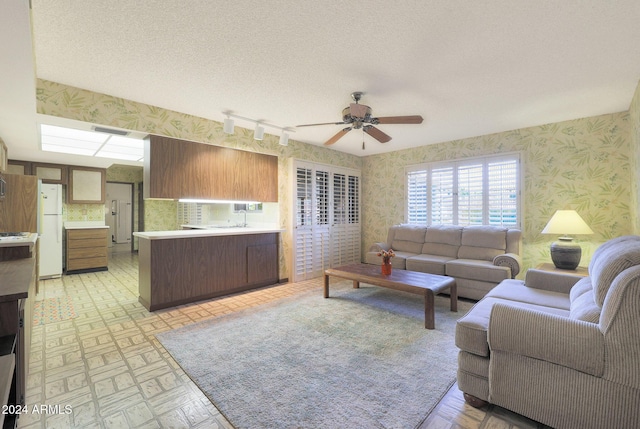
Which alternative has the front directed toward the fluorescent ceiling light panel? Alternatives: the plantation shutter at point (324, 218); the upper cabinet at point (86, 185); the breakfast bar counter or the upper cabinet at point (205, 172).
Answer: the upper cabinet at point (86, 185)

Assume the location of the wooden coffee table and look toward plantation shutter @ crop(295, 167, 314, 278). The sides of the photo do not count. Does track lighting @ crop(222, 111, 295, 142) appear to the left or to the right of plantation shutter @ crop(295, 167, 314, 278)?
left

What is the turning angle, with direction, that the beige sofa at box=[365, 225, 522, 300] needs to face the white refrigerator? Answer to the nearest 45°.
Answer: approximately 45° to its right

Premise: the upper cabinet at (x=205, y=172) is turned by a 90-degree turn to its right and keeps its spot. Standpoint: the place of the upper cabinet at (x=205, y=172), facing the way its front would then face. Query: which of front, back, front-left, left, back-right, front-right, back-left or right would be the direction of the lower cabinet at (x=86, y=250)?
right

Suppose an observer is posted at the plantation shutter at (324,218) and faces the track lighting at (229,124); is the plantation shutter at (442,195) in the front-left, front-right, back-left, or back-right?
back-left

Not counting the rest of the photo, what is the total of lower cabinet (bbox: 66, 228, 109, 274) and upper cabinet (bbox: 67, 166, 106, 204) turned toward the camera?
2

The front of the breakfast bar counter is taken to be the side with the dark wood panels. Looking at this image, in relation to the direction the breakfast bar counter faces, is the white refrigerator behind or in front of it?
behind

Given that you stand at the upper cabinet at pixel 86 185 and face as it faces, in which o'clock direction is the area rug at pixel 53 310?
The area rug is roughly at 12 o'clock from the upper cabinet.
